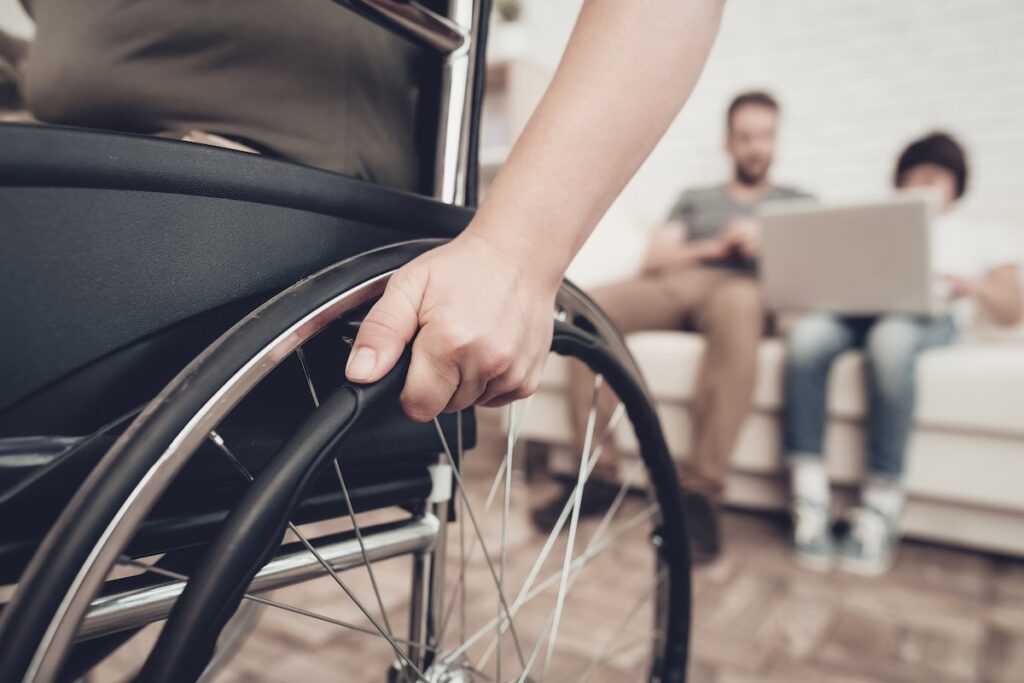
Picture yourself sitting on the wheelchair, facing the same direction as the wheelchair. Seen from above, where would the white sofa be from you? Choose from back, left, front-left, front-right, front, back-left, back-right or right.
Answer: back

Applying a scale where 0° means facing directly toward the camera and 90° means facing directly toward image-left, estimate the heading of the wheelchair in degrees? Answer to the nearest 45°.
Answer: approximately 45°

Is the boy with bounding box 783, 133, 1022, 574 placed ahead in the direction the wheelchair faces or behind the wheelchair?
behind
